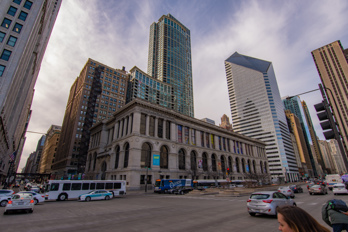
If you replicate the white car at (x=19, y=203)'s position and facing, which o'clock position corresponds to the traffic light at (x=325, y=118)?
The traffic light is roughly at 5 o'clock from the white car.

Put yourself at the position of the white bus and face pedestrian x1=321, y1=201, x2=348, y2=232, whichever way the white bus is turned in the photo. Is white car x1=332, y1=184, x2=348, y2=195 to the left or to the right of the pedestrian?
left

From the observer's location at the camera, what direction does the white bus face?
facing to the left of the viewer
